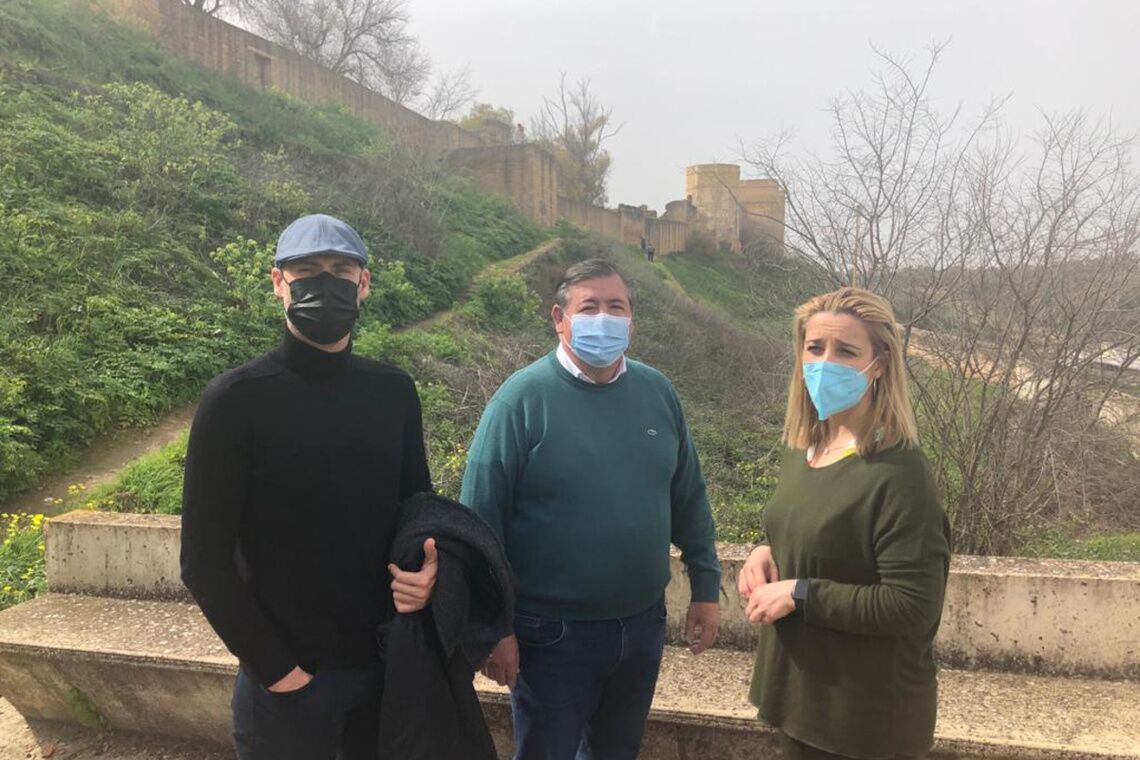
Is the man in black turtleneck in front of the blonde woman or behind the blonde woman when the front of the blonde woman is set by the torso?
in front

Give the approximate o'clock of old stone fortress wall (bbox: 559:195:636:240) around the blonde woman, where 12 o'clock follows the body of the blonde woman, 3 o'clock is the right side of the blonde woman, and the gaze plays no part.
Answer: The old stone fortress wall is roughly at 4 o'clock from the blonde woman.

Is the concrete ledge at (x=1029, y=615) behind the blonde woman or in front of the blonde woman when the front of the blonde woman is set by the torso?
behind

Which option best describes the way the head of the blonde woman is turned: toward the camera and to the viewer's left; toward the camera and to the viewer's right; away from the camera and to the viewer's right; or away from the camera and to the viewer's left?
toward the camera and to the viewer's left

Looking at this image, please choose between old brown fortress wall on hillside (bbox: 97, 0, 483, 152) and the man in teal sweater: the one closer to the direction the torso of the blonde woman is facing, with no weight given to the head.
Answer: the man in teal sweater

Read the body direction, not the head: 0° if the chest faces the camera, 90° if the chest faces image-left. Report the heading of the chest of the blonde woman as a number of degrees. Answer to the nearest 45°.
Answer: approximately 45°

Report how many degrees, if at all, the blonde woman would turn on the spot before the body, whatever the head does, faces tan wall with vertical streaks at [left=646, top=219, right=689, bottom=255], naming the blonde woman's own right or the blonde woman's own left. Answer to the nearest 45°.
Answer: approximately 135° to the blonde woman's own right
